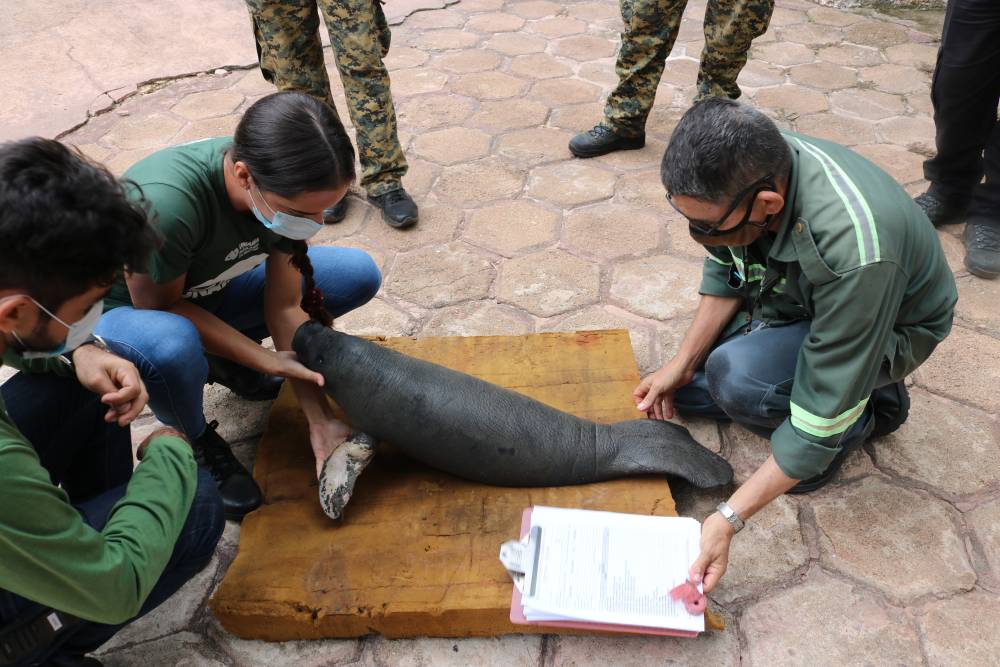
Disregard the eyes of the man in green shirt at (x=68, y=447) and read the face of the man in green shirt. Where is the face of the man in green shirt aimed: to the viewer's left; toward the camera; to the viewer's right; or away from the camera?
to the viewer's right

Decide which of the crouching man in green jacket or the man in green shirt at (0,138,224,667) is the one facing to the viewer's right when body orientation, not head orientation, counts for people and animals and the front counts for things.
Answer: the man in green shirt

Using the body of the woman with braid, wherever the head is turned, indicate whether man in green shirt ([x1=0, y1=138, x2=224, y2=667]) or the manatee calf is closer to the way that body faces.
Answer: the manatee calf

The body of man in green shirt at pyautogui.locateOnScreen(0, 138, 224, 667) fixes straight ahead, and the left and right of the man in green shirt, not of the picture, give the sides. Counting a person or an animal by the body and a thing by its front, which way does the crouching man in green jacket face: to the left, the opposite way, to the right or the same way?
the opposite way

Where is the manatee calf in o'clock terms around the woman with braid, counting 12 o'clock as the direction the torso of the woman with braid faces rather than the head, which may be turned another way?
The manatee calf is roughly at 12 o'clock from the woman with braid.

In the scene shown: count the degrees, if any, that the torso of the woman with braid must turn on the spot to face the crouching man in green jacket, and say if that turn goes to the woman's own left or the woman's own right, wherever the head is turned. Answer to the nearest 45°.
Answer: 0° — they already face them

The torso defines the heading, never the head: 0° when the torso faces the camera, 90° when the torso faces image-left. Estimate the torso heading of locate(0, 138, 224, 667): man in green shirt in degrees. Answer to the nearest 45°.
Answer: approximately 270°

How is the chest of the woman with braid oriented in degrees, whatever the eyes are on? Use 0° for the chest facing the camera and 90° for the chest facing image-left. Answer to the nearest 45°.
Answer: approximately 315°

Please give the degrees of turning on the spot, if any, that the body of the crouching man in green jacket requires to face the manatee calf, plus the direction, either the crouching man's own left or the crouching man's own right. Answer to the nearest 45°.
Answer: approximately 45° to the crouching man's own right

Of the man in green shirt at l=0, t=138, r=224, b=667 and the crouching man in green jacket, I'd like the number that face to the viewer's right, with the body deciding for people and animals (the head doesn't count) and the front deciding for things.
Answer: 1
